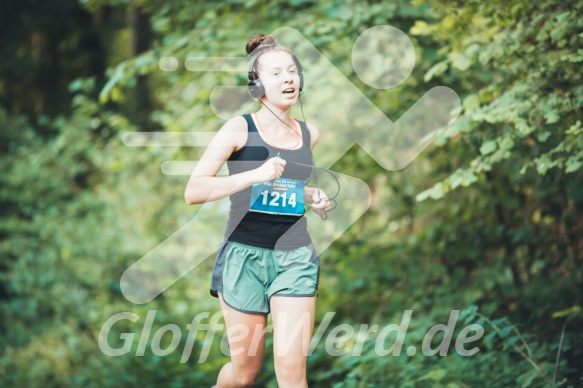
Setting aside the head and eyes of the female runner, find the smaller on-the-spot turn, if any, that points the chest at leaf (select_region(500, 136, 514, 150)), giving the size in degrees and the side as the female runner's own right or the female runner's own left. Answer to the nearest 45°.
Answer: approximately 90° to the female runner's own left

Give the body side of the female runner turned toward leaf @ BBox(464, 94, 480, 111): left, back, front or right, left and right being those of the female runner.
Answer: left

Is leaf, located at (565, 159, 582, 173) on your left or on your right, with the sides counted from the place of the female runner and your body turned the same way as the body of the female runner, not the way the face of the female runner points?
on your left

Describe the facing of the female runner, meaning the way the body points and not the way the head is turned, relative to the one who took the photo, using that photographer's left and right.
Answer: facing the viewer and to the right of the viewer

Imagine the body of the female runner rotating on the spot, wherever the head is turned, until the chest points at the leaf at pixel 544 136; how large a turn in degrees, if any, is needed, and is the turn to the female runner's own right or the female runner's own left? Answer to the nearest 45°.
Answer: approximately 90° to the female runner's own left

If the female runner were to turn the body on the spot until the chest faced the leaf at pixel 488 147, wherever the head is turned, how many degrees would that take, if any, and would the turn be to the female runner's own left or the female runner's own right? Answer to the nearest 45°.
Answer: approximately 90° to the female runner's own left

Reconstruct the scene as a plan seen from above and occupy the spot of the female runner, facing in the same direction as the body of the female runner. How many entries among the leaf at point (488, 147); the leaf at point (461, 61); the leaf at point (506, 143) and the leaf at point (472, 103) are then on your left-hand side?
4

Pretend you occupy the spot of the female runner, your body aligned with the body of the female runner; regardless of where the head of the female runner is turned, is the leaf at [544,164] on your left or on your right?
on your left

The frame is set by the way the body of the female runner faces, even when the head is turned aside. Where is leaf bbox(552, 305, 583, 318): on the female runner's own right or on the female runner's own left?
on the female runner's own left
